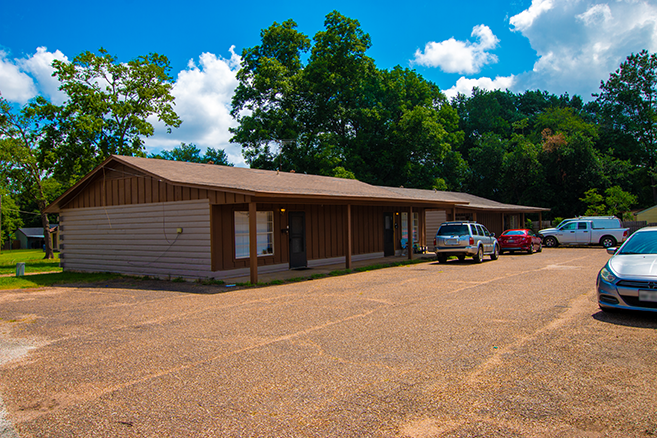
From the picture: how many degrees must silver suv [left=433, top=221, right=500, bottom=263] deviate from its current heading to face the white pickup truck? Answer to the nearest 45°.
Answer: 0° — it already faces it

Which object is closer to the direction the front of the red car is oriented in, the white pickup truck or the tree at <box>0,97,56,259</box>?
the white pickup truck

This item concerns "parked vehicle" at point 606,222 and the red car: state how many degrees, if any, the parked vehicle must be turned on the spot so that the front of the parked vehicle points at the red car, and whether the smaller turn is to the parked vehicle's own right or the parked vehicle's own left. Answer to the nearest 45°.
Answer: approximately 45° to the parked vehicle's own left

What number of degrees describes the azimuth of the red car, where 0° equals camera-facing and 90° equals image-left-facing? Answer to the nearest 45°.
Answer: approximately 225°

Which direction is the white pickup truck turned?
to the viewer's left

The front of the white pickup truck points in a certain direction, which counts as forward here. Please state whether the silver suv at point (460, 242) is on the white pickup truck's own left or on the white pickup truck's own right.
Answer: on the white pickup truck's own left

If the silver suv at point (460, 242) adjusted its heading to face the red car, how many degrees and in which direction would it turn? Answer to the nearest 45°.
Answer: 0° — it already faces it

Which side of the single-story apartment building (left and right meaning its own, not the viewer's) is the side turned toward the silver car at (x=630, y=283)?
front

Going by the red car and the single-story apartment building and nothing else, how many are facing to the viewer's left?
0

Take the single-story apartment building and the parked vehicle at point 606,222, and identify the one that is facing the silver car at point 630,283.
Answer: the single-story apartment building

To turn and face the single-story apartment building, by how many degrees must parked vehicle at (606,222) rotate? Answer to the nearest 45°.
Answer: approximately 45° to its left

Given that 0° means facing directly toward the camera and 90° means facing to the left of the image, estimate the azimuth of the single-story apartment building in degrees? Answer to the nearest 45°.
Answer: approximately 315°
